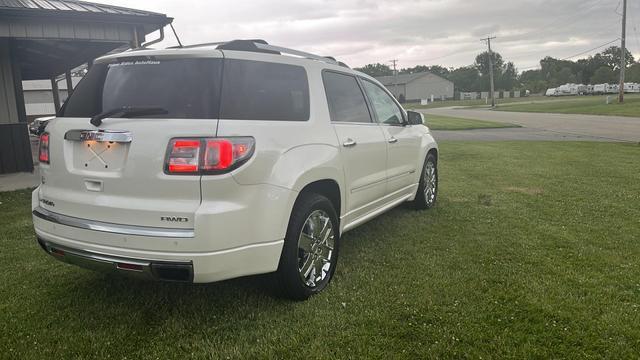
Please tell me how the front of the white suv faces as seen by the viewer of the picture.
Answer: facing away from the viewer and to the right of the viewer
